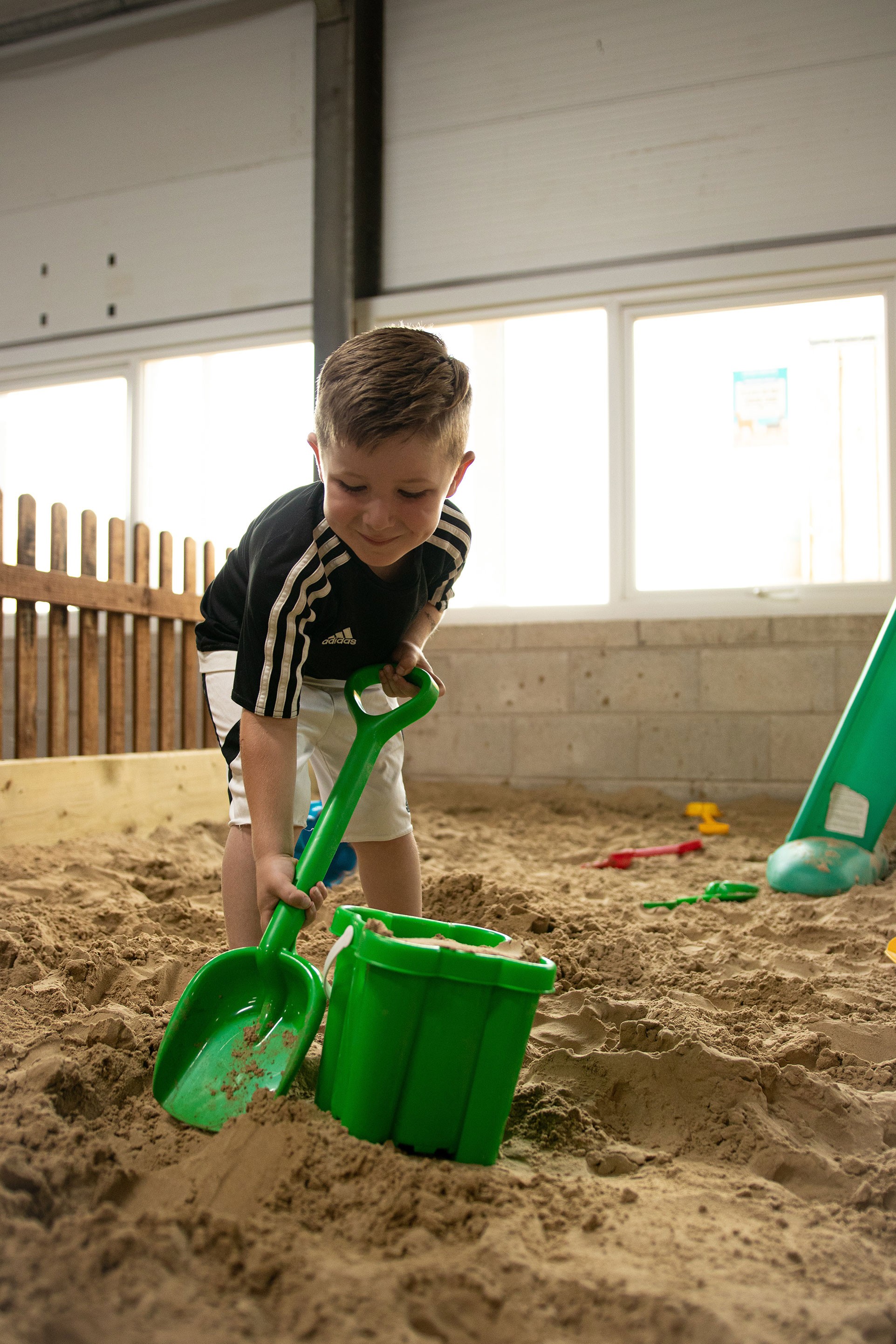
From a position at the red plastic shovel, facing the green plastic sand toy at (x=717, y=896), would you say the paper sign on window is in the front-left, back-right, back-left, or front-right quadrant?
back-left

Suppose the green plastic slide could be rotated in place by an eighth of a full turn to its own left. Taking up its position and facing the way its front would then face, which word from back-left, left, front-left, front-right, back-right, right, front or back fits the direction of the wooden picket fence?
right

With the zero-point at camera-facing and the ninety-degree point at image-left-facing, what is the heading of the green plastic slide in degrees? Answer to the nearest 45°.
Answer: approximately 45°
